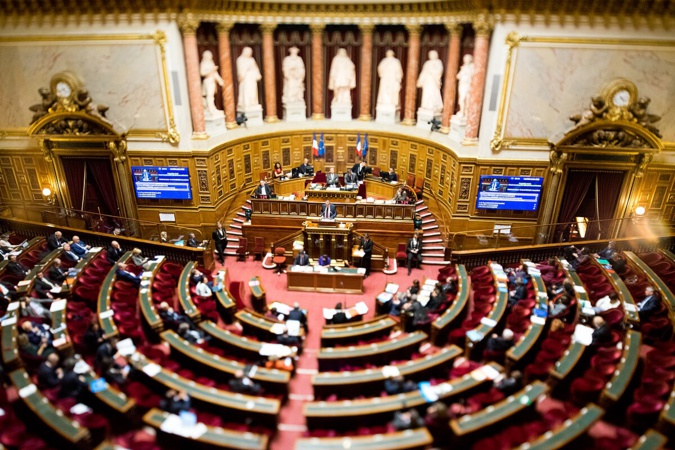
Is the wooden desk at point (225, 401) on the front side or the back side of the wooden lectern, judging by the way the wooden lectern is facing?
on the front side

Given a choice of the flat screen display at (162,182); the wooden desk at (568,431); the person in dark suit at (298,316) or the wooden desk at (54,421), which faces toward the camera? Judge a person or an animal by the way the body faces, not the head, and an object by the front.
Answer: the flat screen display

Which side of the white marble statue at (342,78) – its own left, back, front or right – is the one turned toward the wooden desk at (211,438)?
front

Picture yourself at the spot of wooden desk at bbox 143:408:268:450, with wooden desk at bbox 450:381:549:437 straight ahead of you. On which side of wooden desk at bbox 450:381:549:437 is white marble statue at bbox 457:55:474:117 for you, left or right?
left

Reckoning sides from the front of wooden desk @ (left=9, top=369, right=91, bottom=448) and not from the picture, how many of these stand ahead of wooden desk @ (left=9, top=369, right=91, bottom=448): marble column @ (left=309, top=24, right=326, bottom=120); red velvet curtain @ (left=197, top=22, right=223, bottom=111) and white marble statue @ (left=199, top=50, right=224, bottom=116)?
3

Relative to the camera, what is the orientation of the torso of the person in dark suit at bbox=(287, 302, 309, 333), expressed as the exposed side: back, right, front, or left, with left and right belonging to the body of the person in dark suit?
back

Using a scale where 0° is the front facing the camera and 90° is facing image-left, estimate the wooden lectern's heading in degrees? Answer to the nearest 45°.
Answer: approximately 0°

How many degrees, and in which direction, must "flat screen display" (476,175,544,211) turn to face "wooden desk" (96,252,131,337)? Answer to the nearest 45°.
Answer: approximately 45° to its right

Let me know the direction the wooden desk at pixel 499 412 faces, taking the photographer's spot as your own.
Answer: facing the viewer and to the right of the viewer

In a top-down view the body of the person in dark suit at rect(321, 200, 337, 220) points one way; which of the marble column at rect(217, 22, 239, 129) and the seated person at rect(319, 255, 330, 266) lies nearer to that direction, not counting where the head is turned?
the seated person

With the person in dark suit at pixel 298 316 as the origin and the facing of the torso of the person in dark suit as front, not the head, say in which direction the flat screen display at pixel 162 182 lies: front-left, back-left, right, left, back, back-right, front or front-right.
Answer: front-left

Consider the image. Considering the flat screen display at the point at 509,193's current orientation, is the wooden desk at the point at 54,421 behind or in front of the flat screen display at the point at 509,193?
in front
